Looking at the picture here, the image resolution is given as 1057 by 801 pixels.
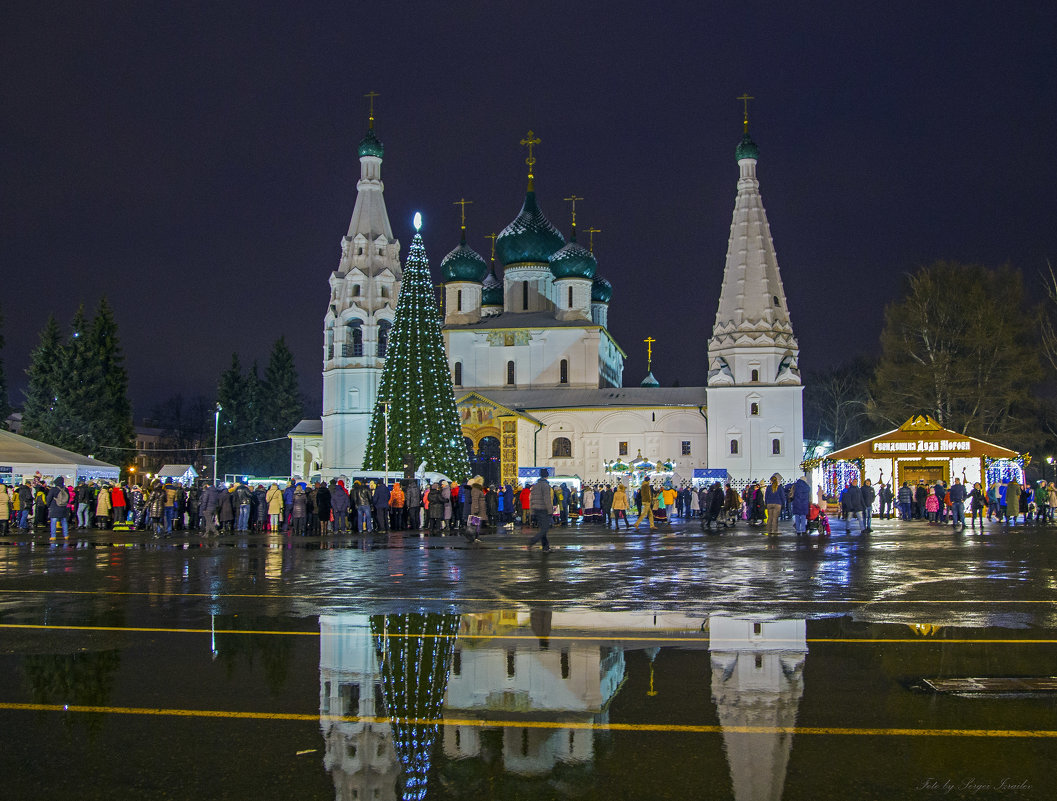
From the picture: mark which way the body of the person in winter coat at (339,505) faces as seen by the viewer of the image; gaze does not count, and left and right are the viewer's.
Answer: facing away from the viewer

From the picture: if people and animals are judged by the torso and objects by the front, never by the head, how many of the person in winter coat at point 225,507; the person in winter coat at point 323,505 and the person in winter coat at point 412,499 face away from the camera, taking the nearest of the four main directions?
3

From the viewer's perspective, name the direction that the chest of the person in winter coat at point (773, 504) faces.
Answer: away from the camera

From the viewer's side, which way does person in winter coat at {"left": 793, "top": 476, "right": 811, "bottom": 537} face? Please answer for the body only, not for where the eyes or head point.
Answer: away from the camera

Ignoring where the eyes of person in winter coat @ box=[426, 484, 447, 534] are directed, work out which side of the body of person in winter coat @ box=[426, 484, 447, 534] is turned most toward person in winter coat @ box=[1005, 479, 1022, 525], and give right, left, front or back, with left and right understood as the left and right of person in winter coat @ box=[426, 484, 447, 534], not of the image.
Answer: right

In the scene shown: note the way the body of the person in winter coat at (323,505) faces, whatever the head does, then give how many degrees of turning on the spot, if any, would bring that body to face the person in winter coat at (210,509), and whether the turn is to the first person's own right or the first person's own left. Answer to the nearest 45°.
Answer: approximately 90° to the first person's own left

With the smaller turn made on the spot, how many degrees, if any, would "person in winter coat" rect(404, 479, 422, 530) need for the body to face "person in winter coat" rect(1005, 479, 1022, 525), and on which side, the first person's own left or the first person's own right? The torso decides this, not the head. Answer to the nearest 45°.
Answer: approximately 90° to the first person's own right

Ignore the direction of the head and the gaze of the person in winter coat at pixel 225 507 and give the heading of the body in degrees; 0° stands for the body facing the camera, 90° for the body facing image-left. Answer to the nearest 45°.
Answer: approximately 180°

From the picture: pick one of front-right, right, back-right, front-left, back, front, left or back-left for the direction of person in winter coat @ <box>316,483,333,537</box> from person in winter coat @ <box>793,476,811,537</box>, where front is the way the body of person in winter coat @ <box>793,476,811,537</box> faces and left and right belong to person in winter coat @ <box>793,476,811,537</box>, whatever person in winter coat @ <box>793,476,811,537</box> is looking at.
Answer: left

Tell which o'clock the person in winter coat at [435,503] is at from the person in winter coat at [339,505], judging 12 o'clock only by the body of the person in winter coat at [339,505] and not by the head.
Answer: the person in winter coat at [435,503] is roughly at 4 o'clock from the person in winter coat at [339,505].

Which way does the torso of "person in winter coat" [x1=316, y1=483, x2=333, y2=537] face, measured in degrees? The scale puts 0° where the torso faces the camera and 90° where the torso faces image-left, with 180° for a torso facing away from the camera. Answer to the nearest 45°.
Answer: approximately 180°

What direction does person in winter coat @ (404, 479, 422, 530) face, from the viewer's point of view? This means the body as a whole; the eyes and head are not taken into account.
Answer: away from the camera

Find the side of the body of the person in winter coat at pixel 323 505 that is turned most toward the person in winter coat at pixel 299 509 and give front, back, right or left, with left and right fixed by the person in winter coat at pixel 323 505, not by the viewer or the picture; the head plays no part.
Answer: left
